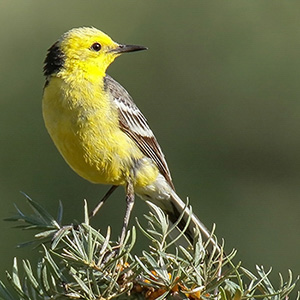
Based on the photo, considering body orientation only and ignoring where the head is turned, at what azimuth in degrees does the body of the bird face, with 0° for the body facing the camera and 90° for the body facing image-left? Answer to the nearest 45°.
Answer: approximately 45°
